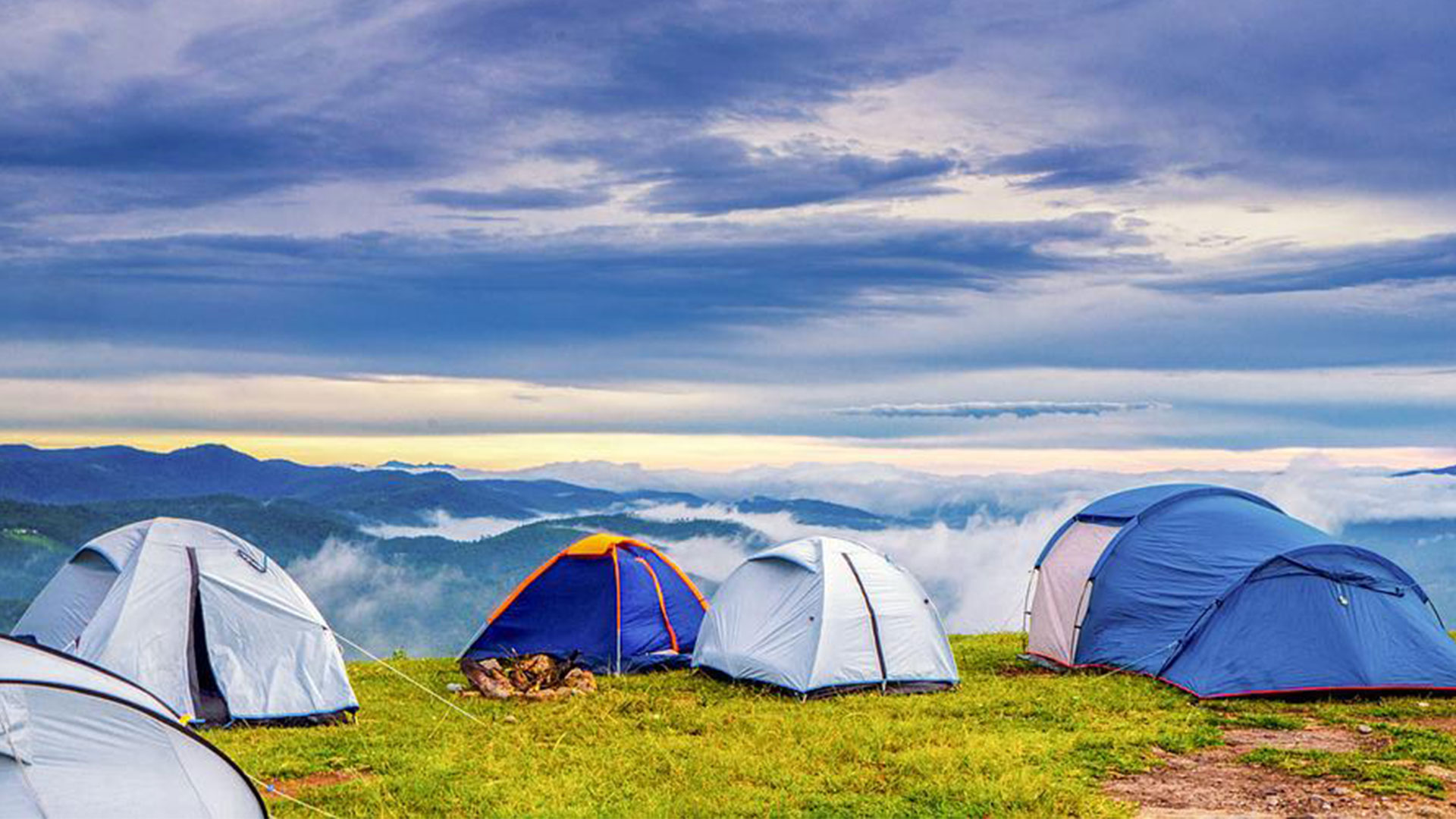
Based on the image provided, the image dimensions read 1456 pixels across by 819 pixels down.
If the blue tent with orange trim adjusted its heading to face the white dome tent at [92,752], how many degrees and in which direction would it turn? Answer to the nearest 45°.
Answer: approximately 45° to its right

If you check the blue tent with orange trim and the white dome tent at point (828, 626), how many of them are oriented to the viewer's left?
0

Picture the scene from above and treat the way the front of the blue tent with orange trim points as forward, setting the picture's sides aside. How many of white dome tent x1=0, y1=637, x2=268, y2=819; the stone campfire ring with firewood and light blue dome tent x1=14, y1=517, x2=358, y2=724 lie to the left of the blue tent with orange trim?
0

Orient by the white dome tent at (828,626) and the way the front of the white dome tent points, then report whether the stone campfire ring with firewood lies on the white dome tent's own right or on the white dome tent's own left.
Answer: on the white dome tent's own right

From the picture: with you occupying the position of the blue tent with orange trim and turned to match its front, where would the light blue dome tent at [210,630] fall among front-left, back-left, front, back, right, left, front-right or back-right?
right

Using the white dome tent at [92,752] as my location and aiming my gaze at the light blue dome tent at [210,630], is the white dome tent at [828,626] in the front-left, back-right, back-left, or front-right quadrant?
front-right

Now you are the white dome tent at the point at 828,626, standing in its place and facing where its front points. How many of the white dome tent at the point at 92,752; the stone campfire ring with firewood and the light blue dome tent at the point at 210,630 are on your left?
0

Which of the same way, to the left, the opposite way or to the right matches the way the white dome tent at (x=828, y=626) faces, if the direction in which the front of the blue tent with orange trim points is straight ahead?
the same way

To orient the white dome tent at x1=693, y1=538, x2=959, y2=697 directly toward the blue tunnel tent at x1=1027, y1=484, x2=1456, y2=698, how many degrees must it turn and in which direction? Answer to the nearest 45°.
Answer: approximately 45° to its left

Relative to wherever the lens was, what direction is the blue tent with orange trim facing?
facing the viewer and to the right of the viewer

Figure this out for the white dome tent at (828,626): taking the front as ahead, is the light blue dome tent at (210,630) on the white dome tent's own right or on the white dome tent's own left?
on the white dome tent's own right

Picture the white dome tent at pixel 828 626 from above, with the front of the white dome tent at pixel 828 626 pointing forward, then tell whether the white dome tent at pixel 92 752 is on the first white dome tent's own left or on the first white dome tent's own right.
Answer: on the first white dome tent's own right

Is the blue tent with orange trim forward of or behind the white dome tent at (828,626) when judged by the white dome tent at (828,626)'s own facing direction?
behind
